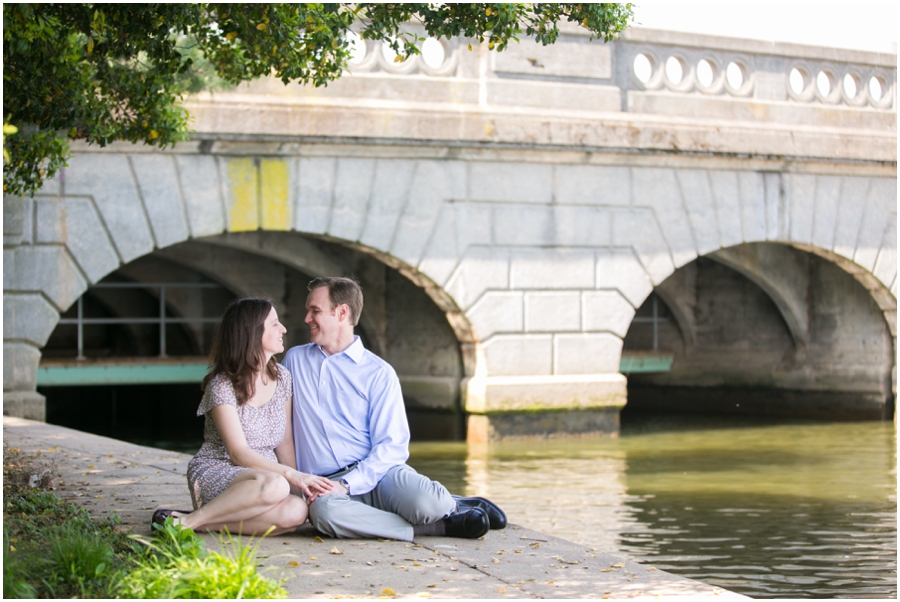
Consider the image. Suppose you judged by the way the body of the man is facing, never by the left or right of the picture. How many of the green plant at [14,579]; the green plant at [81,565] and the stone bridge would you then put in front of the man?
2

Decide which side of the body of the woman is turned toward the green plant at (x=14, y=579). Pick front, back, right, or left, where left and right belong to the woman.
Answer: right

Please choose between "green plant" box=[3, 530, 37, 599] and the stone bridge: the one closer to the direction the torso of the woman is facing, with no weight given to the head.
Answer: the green plant

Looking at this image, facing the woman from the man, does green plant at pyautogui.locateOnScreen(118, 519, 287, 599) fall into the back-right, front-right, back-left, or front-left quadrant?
front-left

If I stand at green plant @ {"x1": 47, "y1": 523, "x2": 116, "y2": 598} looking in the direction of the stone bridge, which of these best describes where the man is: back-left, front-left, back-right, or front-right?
front-right

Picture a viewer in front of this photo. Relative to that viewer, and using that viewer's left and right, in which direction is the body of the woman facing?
facing the viewer and to the right of the viewer

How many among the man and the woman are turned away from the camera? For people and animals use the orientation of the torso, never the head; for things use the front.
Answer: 0

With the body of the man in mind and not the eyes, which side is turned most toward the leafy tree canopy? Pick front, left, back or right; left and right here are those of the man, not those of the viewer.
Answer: right

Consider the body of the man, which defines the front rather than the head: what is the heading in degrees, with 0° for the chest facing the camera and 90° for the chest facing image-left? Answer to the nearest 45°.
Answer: approximately 45°

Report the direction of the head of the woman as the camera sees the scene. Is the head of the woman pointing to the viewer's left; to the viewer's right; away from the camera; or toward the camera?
to the viewer's right

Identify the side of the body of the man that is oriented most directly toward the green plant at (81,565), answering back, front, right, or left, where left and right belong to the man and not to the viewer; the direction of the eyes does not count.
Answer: front

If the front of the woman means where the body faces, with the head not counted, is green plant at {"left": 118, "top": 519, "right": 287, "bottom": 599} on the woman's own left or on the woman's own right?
on the woman's own right
